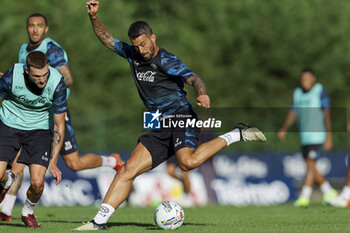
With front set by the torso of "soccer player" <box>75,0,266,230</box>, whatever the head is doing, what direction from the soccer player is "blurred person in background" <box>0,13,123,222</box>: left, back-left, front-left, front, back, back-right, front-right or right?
right

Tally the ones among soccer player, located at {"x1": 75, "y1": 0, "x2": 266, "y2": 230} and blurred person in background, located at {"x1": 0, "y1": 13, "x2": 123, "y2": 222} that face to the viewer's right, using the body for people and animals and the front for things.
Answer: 0

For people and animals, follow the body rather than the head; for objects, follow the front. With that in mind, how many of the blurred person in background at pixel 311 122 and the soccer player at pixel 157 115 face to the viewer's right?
0

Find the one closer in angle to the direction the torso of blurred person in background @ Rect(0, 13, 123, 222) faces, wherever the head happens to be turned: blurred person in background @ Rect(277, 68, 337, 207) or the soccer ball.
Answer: the soccer ball

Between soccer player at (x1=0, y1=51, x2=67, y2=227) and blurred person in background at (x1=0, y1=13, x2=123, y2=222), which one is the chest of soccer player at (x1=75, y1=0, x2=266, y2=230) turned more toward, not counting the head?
the soccer player

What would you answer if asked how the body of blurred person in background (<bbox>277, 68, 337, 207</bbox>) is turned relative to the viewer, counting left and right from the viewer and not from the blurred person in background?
facing the viewer and to the left of the viewer

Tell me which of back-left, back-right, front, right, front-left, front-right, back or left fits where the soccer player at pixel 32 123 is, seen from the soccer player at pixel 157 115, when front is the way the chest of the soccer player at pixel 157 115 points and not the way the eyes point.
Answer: front-right

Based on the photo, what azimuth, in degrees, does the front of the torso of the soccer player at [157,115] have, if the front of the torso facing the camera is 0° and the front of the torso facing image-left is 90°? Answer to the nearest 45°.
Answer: approximately 45°

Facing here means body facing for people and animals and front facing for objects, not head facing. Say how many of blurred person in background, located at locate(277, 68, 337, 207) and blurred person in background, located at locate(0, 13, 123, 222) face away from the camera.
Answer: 0

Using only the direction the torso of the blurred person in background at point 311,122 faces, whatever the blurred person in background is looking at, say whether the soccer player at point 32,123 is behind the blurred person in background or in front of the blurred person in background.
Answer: in front
